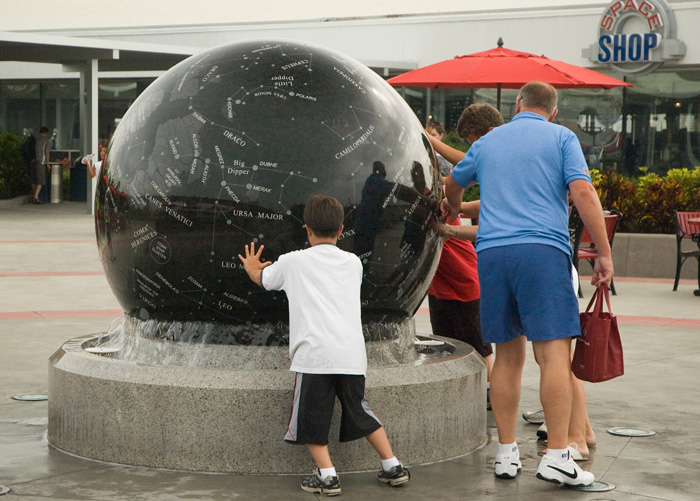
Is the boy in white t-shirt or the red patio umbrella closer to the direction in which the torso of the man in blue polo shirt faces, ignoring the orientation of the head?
the red patio umbrella

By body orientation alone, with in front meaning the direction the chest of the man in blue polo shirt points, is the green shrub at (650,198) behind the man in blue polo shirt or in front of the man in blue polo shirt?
in front

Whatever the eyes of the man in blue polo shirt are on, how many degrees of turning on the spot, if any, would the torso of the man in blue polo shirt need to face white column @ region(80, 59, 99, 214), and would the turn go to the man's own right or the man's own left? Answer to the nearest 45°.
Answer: approximately 45° to the man's own left

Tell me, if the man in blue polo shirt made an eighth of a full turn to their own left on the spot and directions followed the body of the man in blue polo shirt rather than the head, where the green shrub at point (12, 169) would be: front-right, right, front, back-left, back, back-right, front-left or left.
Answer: front

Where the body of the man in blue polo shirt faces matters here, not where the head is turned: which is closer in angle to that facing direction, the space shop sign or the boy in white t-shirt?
the space shop sign

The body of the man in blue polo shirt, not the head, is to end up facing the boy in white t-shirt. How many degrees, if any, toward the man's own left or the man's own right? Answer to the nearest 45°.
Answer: approximately 135° to the man's own left

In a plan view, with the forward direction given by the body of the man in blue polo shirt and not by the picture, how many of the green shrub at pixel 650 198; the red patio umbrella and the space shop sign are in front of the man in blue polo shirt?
3

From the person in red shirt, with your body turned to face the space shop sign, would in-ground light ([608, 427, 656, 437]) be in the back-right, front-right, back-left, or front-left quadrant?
back-right

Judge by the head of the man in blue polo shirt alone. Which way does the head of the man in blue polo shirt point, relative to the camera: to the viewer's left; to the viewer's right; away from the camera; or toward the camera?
away from the camera

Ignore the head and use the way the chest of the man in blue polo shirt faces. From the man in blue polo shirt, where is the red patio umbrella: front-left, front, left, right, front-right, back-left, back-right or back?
front

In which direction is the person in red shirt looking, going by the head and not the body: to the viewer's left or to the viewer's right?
to the viewer's left

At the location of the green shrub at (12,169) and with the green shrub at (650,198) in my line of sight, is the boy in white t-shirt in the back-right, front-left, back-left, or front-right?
front-right

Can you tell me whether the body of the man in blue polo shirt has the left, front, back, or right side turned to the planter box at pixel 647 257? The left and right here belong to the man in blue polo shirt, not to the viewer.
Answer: front

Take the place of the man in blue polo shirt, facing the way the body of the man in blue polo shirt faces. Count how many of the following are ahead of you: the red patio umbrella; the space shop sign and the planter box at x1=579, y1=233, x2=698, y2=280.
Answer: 3

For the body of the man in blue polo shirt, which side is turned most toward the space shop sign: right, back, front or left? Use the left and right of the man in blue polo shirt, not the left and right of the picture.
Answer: front

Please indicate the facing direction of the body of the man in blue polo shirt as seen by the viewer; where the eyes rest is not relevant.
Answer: away from the camera

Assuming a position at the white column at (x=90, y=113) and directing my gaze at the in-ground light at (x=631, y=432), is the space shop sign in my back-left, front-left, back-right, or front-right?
front-left

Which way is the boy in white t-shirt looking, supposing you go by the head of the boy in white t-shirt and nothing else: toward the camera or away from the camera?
away from the camera
